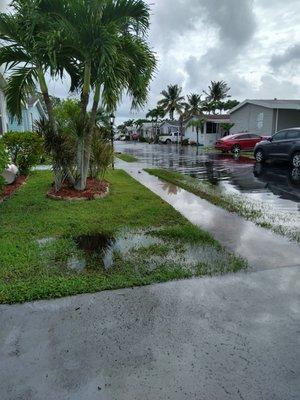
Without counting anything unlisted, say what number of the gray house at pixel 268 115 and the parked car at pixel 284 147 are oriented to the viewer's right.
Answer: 0

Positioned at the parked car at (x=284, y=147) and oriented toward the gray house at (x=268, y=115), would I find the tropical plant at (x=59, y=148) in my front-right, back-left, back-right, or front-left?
back-left

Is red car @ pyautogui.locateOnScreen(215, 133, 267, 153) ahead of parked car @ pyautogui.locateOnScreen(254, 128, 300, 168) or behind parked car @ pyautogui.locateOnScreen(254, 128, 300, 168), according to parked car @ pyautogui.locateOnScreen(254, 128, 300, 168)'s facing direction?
ahead

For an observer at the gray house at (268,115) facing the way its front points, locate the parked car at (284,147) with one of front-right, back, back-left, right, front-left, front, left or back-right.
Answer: front-left

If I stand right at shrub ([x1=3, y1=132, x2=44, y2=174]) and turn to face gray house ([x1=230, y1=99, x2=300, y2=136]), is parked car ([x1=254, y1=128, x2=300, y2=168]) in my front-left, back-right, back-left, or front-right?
front-right

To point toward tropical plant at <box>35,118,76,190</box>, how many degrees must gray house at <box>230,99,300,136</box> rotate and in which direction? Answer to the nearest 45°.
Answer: approximately 45° to its left

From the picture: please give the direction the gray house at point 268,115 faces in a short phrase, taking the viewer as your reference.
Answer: facing the viewer and to the left of the viewer

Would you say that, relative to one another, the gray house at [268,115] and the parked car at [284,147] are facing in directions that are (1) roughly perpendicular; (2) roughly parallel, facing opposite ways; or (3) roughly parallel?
roughly perpendicular

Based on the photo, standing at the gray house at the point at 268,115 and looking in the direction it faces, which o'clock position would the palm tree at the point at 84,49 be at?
The palm tree is roughly at 11 o'clock from the gray house.

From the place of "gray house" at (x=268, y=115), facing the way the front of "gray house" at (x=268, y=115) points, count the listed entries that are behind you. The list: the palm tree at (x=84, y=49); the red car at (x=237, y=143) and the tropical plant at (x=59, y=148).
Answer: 0
